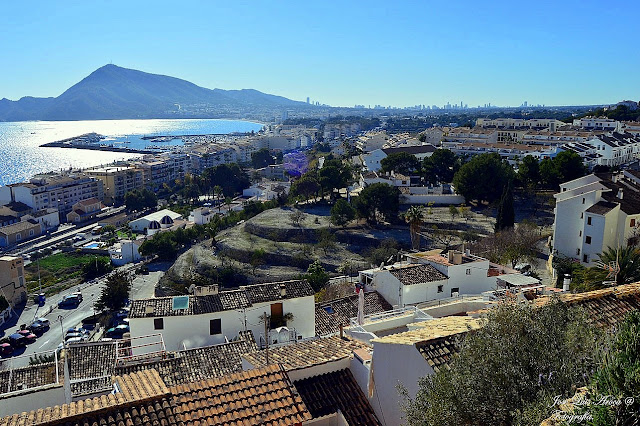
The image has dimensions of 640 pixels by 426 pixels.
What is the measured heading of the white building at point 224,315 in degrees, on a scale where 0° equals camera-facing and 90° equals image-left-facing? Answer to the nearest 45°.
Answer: approximately 0°

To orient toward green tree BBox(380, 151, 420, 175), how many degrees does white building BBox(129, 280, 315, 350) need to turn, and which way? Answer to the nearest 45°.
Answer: approximately 135° to its left

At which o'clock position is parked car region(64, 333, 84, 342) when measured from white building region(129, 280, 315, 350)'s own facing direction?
The parked car is roughly at 5 o'clock from the white building.

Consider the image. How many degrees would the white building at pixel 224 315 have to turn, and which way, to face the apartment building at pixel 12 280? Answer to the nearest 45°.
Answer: approximately 135° to its right

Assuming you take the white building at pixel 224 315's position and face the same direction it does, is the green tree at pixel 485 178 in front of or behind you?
behind

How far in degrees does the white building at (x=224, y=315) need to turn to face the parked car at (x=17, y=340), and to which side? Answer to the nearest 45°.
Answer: approximately 135° to its right

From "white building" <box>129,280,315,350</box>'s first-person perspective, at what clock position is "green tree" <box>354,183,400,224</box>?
The green tree is roughly at 7 o'clock from the white building.

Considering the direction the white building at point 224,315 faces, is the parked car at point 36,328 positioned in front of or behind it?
behind

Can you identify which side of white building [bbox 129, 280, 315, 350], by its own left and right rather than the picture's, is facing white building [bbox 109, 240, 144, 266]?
back

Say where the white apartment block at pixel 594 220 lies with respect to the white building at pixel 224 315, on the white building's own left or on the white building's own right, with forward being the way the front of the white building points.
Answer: on the white building's own left

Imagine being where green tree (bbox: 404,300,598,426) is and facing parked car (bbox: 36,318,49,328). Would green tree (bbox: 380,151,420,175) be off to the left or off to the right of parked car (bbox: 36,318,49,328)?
right

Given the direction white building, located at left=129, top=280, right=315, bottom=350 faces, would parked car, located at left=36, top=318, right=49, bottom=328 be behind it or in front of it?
behind

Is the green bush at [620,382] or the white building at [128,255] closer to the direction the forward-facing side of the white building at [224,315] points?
the green bush

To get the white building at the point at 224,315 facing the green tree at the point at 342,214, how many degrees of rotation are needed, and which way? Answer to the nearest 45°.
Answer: approximately 180°
